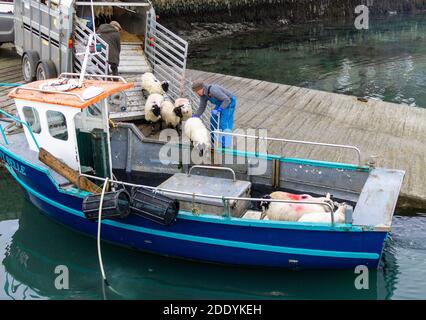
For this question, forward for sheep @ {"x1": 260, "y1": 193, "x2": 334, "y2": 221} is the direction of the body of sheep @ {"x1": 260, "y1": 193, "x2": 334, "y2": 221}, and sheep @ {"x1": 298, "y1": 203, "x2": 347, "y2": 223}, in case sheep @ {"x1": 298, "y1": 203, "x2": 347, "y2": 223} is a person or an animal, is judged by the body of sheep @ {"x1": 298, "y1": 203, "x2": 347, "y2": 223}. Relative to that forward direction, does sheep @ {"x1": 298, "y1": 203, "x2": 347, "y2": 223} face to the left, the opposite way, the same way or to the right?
the opposite way

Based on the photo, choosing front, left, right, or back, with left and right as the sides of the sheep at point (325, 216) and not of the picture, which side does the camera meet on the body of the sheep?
right

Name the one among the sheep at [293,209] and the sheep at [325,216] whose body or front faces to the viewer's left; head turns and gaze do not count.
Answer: the sheep at [293,209]

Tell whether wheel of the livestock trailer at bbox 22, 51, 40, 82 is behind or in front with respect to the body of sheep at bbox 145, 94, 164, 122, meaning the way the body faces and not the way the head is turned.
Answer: behind

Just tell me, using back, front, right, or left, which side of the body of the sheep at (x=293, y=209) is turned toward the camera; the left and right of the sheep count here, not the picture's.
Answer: left

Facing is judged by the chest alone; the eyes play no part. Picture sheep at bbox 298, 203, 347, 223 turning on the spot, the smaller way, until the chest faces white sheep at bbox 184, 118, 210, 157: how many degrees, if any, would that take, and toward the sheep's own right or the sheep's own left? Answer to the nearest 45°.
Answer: approximately 135° to the sheep's own left

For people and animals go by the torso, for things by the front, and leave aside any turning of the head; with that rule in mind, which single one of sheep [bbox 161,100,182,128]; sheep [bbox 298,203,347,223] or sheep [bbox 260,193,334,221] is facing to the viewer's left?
sheep [bbox 260,193,334,221]
